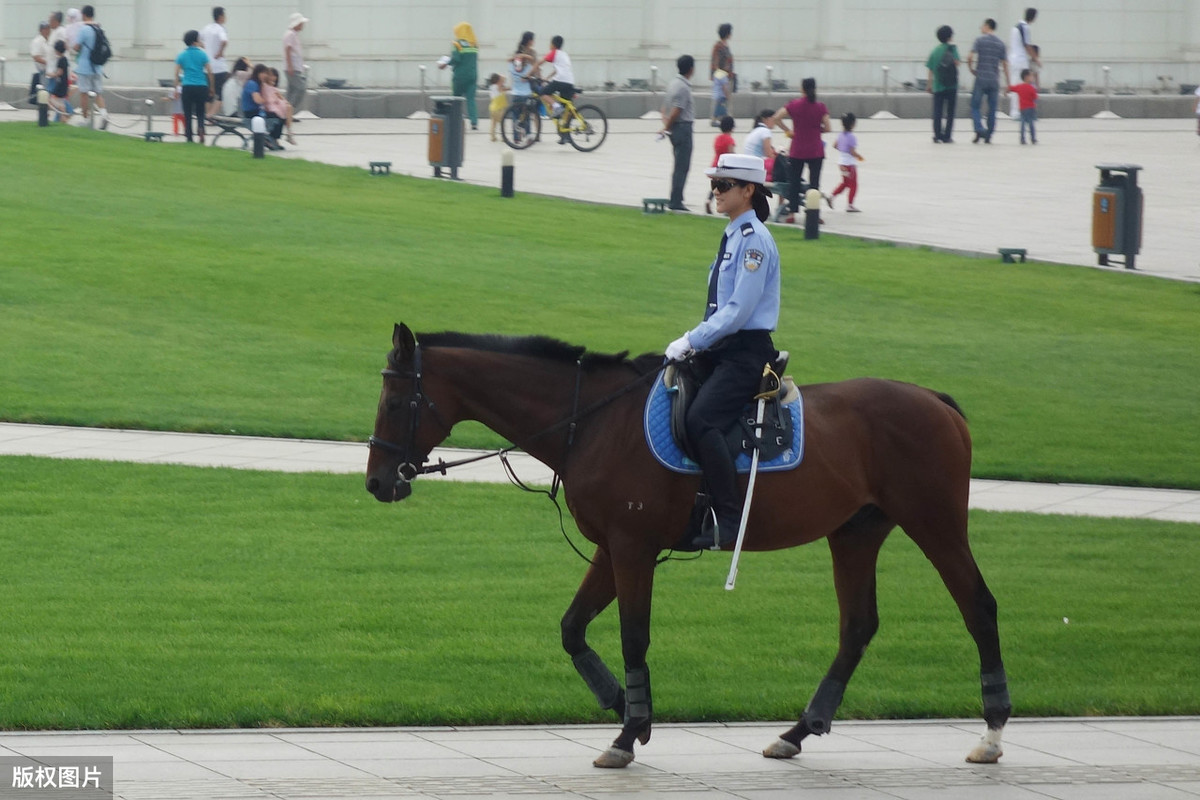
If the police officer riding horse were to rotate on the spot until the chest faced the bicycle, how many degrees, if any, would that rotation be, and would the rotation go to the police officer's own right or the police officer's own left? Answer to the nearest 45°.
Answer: approximately 90° to the police officer's own right

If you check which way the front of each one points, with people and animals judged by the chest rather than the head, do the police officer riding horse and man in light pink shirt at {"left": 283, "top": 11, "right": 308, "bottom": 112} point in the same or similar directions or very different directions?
very different directions

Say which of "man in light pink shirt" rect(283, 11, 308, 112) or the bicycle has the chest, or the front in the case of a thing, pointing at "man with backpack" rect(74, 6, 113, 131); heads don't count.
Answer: the bicycle

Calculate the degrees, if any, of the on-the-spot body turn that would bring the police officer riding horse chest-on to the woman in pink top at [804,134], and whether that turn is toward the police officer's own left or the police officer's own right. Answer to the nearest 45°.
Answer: approximately 90° to the police officer's own right

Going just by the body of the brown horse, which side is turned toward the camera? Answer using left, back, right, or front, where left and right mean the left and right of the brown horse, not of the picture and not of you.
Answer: left

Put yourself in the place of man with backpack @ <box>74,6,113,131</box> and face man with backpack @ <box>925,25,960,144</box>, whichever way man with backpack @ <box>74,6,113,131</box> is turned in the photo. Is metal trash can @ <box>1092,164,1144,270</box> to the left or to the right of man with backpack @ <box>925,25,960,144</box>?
right

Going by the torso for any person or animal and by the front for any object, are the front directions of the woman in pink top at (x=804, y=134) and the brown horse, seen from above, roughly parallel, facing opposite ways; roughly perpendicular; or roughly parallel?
roughly perpendicular

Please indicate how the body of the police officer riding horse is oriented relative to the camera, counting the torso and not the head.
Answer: to the viewer's left
